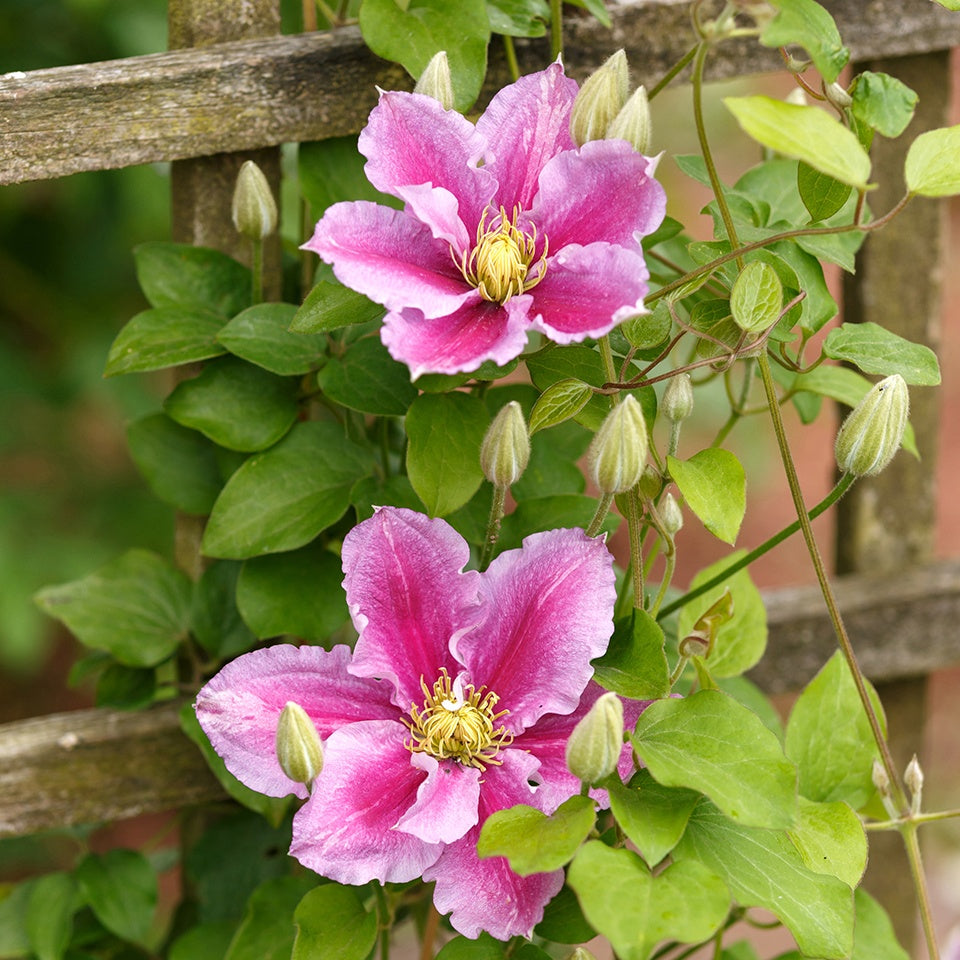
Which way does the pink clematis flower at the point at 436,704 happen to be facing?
toward the camera

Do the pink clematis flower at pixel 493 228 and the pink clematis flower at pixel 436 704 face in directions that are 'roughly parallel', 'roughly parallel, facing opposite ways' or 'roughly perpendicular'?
roughly parallel

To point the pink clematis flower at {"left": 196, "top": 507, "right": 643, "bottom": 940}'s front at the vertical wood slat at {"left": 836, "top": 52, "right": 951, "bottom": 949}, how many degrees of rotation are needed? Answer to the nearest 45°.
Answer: approximately 135° to its left

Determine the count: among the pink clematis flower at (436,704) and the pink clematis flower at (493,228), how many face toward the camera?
2

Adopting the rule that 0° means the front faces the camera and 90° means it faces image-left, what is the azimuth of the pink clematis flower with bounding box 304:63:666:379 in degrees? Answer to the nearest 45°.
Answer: approximately 0°
